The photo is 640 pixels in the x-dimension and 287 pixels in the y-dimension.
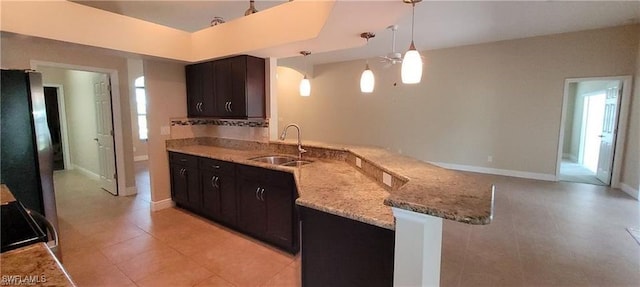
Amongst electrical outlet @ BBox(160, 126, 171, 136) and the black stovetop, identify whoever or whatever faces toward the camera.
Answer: the electrical outlet

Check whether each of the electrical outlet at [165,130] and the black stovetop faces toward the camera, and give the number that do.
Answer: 1

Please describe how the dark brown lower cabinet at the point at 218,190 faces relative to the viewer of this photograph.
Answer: facing the viewer and to the left of the viewer

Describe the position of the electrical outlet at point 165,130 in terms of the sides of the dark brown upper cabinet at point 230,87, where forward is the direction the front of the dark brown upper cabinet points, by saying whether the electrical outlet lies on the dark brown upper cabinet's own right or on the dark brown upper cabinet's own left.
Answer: on the dark brown upper cabinet's own right

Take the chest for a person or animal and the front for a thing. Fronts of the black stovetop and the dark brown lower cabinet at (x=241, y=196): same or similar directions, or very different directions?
very different directions

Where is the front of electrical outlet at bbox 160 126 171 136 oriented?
toward the camera

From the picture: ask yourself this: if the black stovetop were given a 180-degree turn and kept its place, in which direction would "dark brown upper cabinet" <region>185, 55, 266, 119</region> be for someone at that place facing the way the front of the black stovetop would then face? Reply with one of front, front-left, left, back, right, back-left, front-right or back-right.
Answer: back-right

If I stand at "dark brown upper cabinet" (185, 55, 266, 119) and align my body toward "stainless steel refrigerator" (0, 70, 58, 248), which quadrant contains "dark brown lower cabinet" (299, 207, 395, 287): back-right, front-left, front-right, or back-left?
front-left

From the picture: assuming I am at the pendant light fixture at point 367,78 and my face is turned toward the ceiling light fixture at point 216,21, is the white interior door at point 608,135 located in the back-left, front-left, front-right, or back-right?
back-right

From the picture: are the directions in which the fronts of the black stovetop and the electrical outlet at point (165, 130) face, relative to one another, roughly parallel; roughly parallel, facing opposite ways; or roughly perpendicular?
roughly perpendicular

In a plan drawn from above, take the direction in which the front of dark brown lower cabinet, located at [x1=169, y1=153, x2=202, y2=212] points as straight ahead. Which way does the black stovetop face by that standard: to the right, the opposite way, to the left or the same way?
the opposite way

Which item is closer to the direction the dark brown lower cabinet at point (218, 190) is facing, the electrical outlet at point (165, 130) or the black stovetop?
the black stovetop

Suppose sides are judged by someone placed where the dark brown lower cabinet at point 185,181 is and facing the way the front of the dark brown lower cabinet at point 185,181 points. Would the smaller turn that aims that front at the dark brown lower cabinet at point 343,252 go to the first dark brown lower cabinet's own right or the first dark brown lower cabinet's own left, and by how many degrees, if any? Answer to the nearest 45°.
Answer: approximately 45° to the first dark brown lower cabinet's own left

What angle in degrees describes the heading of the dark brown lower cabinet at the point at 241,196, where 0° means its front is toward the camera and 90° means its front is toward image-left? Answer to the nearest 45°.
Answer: approximately 45°
